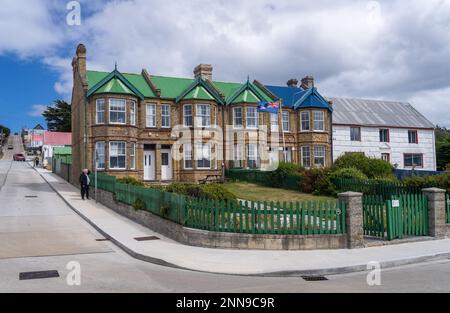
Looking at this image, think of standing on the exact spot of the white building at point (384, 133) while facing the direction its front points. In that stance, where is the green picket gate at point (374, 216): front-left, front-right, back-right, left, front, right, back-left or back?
front-right

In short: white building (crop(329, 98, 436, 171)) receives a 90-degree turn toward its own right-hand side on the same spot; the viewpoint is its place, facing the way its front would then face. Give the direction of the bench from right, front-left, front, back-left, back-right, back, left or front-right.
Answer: front

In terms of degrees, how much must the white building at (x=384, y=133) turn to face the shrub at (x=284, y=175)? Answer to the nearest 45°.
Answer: approximately 45° to its right

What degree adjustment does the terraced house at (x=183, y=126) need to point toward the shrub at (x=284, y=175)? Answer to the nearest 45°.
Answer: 0° — it already faces it

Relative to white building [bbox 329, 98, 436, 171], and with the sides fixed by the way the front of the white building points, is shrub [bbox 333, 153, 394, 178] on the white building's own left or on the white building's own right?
on the white building's own right
